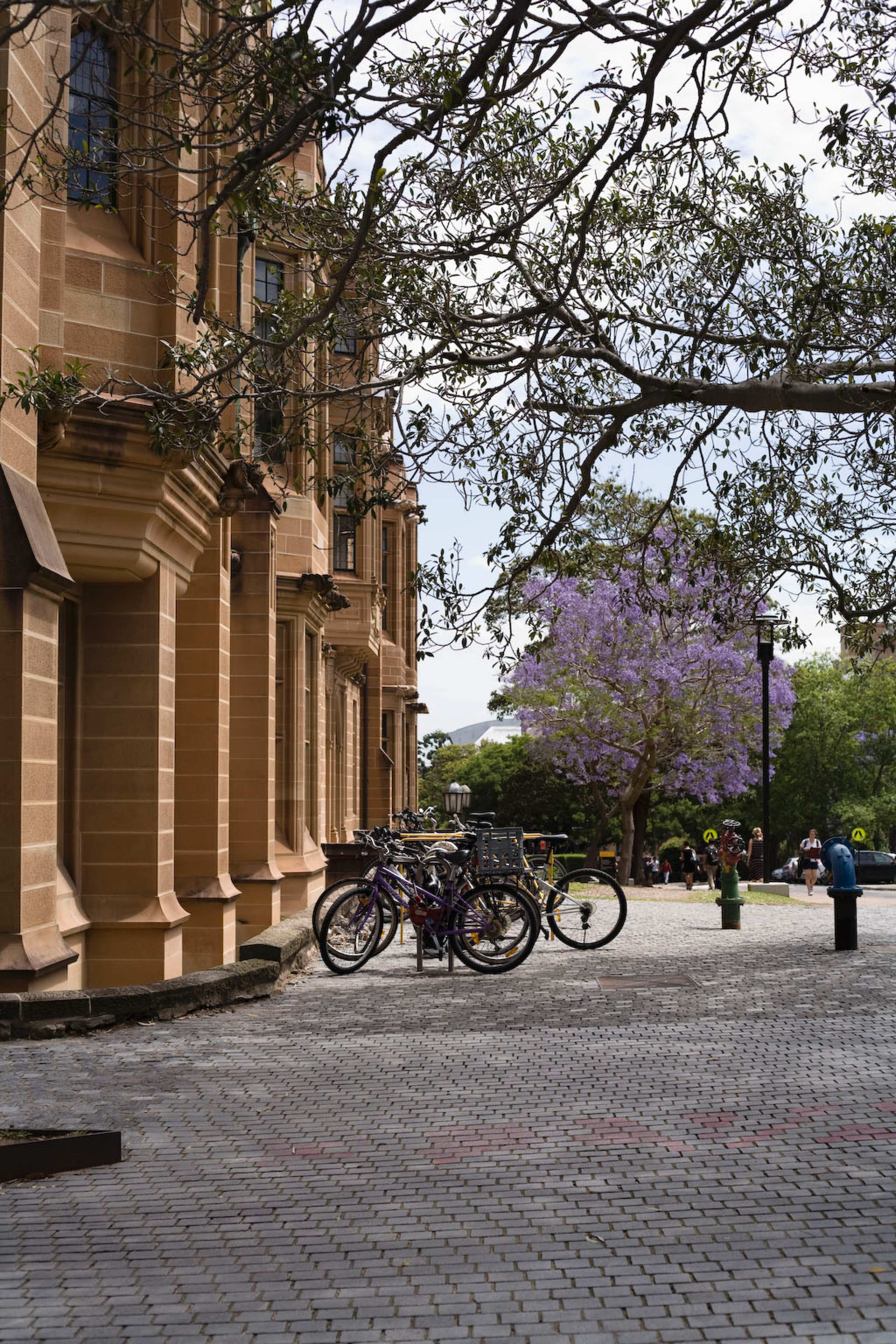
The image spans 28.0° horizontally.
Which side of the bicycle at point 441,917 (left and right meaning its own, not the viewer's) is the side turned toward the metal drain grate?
back

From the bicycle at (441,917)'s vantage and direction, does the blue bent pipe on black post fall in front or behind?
behind

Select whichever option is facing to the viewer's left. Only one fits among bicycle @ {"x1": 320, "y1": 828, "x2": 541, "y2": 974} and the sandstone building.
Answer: the bicycle

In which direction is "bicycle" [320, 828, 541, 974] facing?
to the viewer's left

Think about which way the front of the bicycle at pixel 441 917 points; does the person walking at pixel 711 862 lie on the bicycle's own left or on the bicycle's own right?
on the bicycle's own right

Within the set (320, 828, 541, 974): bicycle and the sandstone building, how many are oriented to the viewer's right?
1

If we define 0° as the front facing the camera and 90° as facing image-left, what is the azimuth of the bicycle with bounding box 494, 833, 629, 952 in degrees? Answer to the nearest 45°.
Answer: approximately 90°

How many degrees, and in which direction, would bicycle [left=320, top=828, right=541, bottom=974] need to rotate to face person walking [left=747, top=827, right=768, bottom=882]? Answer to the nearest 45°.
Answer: approximately 90° to its right

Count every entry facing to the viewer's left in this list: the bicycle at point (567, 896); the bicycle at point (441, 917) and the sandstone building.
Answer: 2

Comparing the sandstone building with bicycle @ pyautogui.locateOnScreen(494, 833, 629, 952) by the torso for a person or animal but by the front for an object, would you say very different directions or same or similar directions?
very different directions

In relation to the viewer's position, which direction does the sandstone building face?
facing to the right of the viewer

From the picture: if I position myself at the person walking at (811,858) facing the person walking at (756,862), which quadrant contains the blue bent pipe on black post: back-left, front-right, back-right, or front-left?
back-left
